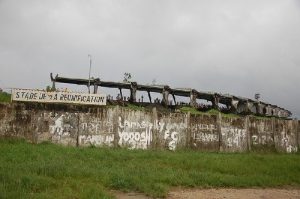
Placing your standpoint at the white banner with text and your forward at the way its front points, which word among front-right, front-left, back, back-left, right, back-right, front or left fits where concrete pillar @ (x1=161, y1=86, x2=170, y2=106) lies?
back-left

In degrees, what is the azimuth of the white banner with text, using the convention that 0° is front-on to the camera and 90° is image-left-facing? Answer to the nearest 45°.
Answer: approximately 0°

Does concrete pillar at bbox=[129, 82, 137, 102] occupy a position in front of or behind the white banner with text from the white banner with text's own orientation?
behind

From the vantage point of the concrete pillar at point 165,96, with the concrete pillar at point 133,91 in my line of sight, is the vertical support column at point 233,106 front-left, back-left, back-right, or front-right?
back-right

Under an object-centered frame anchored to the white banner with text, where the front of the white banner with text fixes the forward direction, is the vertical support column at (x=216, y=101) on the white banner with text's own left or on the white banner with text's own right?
on the white banner with text's own left

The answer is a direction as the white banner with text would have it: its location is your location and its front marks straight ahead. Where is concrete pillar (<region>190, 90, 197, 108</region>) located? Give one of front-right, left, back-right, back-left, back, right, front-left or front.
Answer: back-left

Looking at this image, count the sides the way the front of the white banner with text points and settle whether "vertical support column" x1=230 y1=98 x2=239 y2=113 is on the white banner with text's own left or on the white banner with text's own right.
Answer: on the white banner with text's own left
